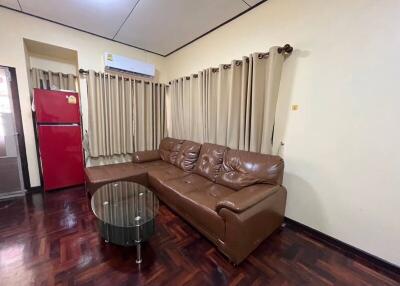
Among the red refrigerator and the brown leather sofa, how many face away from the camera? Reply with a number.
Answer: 0

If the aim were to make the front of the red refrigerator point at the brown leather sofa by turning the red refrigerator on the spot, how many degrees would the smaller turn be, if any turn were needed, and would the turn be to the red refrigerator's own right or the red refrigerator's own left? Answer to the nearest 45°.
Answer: approximately 45° to the red refrigerator's own left

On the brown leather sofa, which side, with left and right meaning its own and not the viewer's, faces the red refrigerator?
right

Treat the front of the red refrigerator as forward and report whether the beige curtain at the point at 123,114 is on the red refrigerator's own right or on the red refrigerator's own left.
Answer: on the red refrigerator's own left

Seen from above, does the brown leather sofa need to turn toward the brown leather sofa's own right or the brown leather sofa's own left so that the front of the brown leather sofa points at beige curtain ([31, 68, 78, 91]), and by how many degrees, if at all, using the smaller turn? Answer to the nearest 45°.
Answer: approximately 90° to the brown leather sofa's own right

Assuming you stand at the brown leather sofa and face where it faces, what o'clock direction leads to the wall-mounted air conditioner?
The wall-mounted air conditioner is roughly at 3 o'clock from the brown leather sofa.

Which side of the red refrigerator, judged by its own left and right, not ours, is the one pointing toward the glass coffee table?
front

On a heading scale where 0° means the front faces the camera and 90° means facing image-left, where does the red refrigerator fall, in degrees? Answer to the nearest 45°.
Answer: approximately 0°

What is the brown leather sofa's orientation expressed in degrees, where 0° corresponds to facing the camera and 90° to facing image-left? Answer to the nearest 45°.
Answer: approximately 45°
